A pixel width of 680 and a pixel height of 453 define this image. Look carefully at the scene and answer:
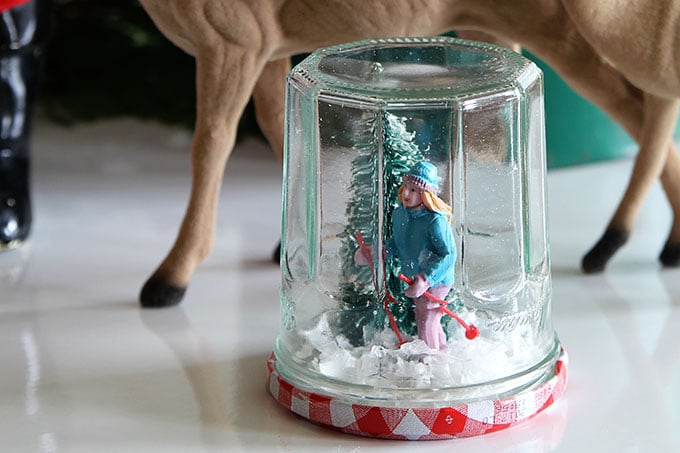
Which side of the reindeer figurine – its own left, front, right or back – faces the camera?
left

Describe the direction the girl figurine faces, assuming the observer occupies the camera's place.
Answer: facing the viewer and to the left of the viewer

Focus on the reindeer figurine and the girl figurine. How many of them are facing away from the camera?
0

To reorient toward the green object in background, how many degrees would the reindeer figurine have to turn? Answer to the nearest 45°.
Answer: approximately 135° to its right
